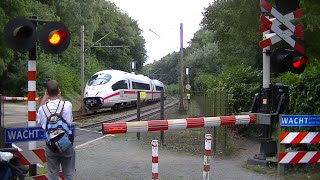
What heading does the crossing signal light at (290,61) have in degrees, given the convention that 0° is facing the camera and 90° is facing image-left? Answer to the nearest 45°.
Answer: approximately 315°

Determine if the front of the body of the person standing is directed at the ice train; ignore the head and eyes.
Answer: yes

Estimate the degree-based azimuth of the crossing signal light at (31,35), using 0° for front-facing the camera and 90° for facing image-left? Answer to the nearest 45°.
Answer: approximately 0°

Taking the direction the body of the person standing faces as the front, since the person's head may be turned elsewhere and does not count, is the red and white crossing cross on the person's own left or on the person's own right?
on the person's own right

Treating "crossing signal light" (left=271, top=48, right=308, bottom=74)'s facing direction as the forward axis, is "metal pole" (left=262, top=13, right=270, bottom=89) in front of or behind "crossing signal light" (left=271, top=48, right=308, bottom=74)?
behind

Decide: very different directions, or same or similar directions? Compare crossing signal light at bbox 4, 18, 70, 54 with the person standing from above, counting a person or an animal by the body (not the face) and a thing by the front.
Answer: very different directions

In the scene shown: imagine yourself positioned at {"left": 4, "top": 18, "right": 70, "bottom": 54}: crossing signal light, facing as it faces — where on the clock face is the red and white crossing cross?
The red and white crossing cross is roughly at 9 o'clock from the crossing signal light.

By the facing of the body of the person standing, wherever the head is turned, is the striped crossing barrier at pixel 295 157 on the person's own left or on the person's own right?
on the person's own right

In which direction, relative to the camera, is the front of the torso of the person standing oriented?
away from the camera

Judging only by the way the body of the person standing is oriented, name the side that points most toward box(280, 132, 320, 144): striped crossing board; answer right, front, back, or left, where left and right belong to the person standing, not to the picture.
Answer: right

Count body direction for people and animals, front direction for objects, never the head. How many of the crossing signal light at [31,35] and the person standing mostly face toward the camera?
1
